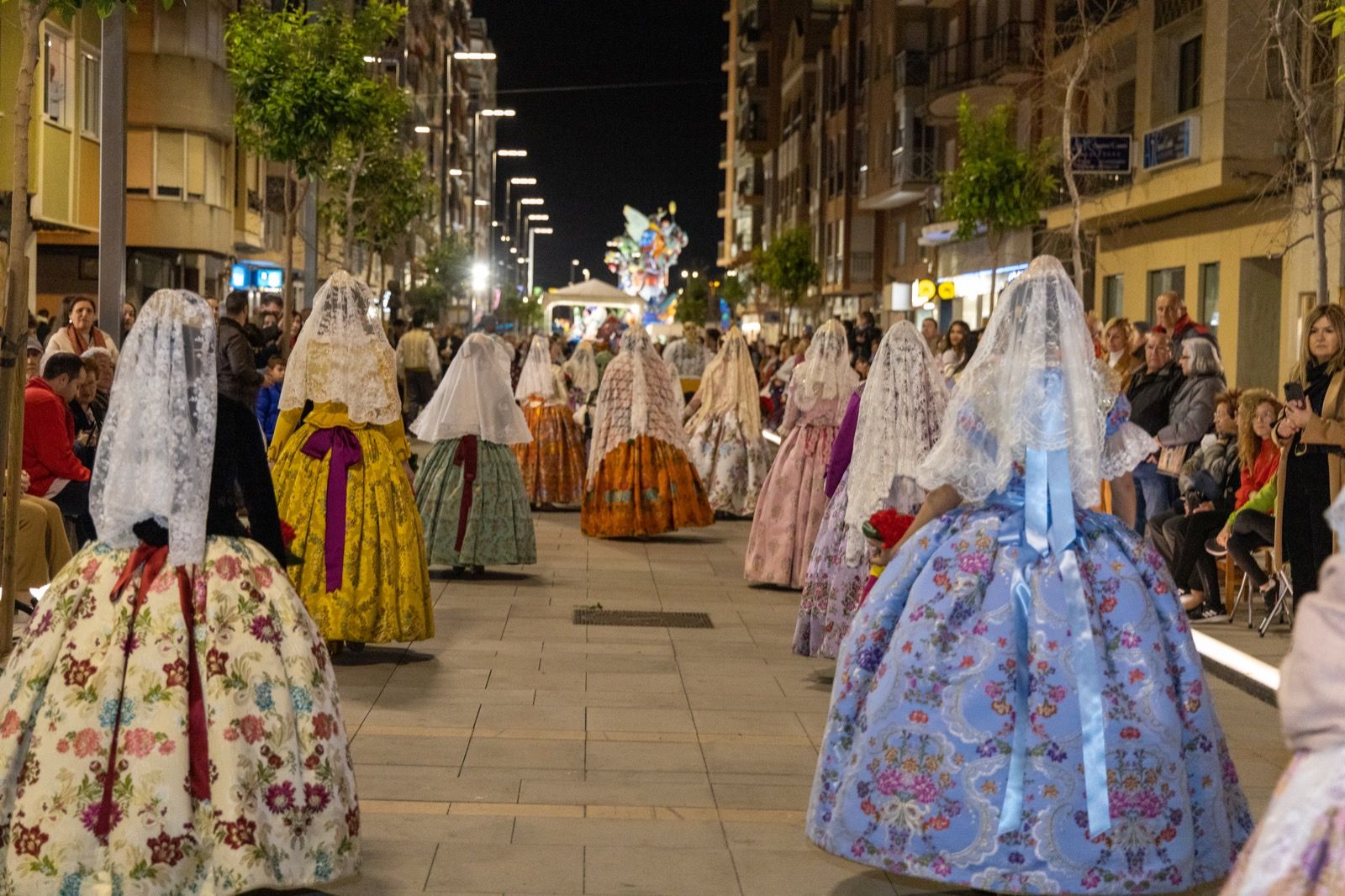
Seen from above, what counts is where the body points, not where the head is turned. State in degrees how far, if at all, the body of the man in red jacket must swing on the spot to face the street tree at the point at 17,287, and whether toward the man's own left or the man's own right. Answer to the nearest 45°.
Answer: approximately 90° to the man's own right

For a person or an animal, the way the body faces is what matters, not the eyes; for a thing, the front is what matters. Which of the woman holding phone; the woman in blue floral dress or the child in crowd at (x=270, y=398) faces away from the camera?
the woman in blue floral dress

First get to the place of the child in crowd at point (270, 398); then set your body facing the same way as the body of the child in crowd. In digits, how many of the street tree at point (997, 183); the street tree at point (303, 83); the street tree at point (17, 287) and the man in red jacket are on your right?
2

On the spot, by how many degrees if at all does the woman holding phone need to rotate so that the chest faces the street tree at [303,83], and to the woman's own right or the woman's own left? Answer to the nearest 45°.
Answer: approximately 90° to the woman's own right

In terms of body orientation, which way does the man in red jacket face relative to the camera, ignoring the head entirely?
to the viewer's right

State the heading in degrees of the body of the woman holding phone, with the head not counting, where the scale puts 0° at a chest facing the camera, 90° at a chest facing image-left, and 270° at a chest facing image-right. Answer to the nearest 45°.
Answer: approximately 45°

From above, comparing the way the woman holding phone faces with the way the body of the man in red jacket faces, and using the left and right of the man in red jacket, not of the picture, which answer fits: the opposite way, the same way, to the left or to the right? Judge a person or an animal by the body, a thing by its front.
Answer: the opposite way

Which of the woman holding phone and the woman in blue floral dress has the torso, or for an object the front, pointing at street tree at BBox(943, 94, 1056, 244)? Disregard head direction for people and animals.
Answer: the woman in blue floral dress

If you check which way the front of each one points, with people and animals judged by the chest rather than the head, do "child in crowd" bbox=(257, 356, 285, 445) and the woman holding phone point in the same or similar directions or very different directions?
very different directions

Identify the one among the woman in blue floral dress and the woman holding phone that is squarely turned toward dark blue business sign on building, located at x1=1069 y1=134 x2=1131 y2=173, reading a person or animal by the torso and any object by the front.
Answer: the woman in blue floral dress

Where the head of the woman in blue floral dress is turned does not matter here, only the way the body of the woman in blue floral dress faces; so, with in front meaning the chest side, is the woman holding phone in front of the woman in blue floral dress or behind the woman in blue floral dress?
in front

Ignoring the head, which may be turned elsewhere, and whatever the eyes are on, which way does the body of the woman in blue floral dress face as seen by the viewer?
away from the camera

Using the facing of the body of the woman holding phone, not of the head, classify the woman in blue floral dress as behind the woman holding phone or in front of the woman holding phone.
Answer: in front
